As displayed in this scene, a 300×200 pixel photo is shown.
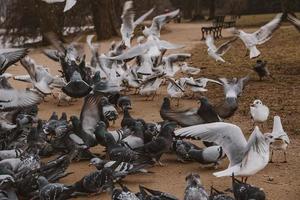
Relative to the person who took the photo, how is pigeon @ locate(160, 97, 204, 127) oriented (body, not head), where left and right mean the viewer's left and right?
facing to the left of the viewer

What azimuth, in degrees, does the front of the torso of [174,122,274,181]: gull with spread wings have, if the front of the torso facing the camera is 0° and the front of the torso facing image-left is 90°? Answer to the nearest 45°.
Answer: approximately 270°

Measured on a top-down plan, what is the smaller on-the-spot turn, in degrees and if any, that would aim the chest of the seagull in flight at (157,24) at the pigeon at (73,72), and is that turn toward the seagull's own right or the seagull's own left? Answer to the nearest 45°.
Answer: approximately 45° to the seagull's own left

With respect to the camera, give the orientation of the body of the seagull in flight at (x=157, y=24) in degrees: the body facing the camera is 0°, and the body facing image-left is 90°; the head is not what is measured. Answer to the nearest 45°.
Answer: approximately 90°
